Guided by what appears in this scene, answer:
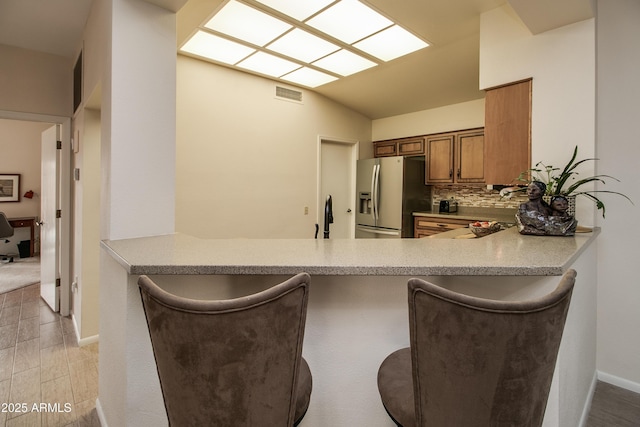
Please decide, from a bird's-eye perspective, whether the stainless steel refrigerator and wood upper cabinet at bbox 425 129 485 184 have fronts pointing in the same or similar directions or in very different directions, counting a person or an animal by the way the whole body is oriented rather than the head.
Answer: same or similar directions

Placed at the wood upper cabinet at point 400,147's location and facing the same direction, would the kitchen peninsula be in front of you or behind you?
in front

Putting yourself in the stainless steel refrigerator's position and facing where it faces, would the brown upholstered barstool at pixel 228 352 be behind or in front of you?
in front

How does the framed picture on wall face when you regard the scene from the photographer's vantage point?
facing the viewer

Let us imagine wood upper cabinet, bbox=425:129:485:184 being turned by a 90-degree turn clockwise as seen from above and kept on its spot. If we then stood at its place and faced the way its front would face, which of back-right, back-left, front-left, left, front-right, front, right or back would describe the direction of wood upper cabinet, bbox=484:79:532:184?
back-left

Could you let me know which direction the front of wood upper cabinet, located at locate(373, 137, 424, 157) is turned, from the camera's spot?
facing the viewer and to the left of the viewer

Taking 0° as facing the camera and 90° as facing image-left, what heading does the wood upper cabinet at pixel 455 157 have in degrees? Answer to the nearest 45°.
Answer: approximately 45°

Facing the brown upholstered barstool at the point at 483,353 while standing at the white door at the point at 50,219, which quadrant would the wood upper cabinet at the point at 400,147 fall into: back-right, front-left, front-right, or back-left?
front-left

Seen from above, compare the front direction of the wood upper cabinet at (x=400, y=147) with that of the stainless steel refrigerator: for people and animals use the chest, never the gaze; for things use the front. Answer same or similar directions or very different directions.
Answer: same or similar directions

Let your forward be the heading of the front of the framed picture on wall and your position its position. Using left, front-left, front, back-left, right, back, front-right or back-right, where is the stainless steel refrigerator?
front-left

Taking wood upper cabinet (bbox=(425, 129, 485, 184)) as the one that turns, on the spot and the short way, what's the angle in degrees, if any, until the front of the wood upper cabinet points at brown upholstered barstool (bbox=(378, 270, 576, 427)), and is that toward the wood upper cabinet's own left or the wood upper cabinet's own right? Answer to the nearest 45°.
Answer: approximately 45° to the wood upper cabinet's own left

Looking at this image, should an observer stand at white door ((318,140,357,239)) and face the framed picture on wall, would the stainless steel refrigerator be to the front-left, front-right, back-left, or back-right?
back-left

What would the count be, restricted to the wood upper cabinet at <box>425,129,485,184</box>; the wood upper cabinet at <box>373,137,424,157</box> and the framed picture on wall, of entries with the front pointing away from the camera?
0

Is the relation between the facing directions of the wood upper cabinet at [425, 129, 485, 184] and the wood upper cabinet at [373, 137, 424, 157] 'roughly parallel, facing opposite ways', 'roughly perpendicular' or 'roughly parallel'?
roughly parallel
